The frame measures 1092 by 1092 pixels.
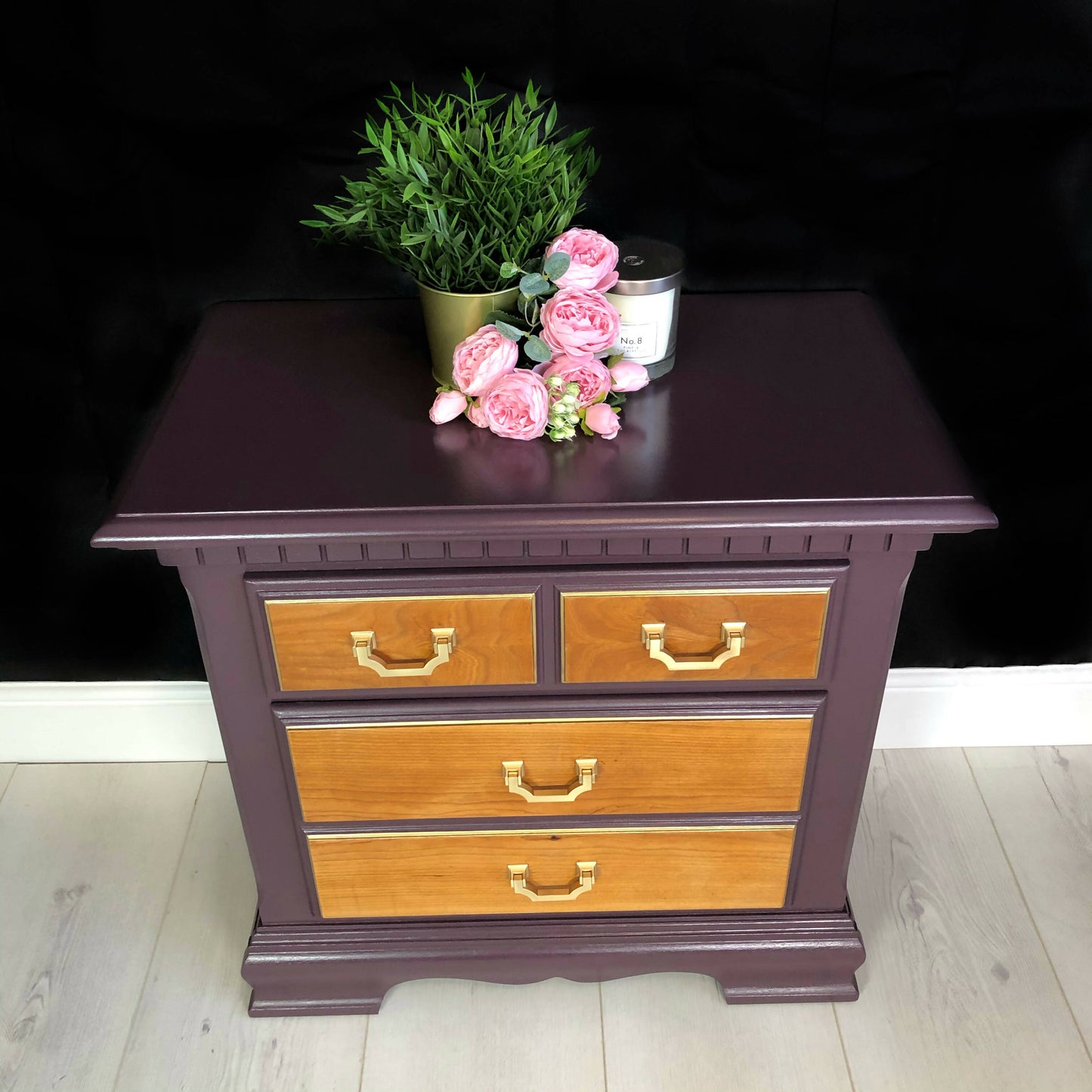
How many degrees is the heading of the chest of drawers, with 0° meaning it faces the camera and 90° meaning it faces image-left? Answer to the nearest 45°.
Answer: approximately 0°
